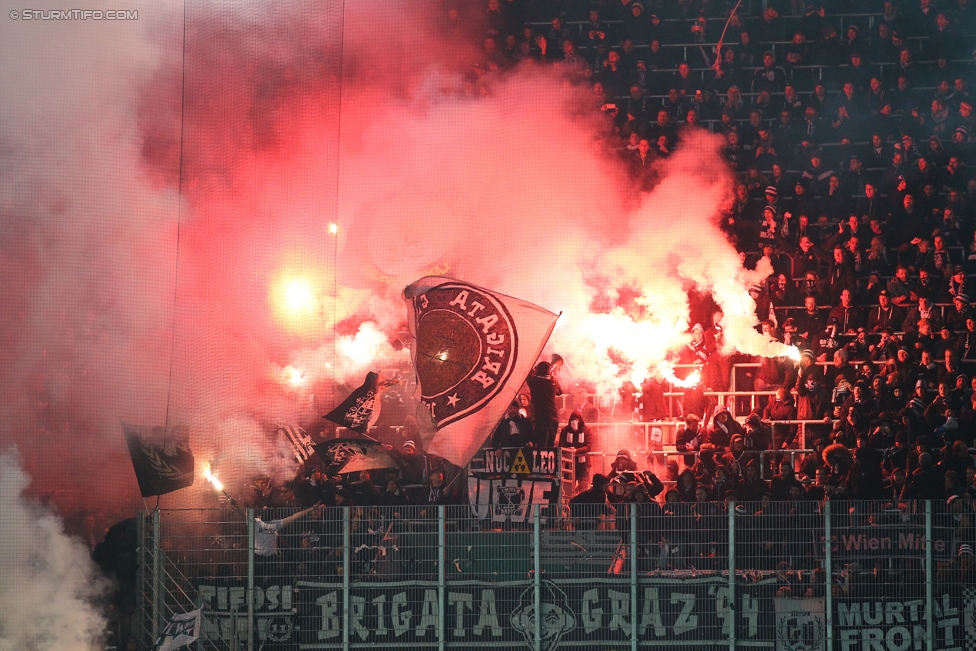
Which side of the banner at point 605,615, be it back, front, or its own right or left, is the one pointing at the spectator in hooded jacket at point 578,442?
back

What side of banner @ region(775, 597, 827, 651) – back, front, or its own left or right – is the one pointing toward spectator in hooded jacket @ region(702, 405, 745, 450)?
back

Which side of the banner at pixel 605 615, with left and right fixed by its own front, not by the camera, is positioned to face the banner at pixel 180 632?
right

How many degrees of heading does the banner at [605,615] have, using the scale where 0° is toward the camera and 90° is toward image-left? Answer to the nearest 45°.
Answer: approximately 0°

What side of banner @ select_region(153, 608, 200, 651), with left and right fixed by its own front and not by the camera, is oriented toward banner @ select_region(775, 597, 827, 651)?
left

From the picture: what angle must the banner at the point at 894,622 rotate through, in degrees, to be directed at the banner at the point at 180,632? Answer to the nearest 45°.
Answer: approximately 90° to its right

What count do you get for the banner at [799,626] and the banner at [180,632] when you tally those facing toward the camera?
2

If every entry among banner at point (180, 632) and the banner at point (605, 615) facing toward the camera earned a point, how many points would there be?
2

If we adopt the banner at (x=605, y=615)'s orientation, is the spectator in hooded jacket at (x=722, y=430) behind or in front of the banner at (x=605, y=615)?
behind

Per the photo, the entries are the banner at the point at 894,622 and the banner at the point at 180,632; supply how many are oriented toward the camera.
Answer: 2
